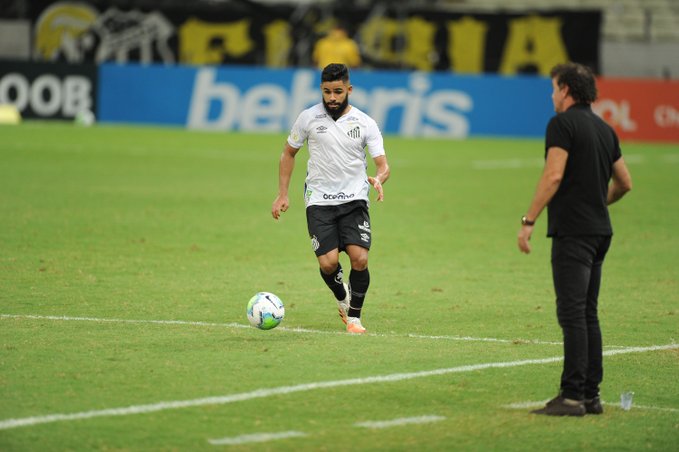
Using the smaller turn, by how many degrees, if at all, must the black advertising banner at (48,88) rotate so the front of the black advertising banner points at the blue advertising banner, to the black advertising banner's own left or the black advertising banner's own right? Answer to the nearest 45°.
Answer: approximately 90° to the black advertising banner's own left

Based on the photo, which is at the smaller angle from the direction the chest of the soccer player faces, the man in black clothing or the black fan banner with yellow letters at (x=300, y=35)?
the man in black clothing

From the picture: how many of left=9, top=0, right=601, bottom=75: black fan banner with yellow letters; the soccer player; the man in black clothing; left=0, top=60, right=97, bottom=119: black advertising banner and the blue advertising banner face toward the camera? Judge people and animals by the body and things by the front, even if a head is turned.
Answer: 4

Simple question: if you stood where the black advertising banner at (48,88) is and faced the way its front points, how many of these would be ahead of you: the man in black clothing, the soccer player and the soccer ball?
3

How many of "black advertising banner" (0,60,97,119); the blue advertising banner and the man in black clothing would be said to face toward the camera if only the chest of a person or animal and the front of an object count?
2

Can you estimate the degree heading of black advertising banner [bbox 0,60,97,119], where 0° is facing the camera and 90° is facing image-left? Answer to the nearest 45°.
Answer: approximately 0°

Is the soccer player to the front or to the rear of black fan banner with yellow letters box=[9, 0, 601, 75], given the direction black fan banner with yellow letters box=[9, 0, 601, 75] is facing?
to the front

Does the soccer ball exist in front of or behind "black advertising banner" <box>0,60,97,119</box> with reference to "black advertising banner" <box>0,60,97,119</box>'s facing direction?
in front

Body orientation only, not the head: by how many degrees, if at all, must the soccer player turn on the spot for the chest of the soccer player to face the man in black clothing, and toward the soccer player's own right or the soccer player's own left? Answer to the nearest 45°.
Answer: approximately 45° to the soccer player's own left

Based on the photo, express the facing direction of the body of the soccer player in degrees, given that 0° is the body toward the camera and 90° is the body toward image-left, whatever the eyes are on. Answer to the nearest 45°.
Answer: approximately 0°
